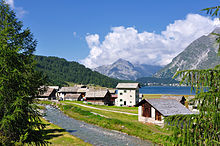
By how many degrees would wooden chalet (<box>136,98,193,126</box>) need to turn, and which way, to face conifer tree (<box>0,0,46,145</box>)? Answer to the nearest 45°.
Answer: approximately 45° to its left

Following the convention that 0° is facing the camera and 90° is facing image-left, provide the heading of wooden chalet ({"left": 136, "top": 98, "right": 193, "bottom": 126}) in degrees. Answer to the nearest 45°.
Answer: approximately 45°
